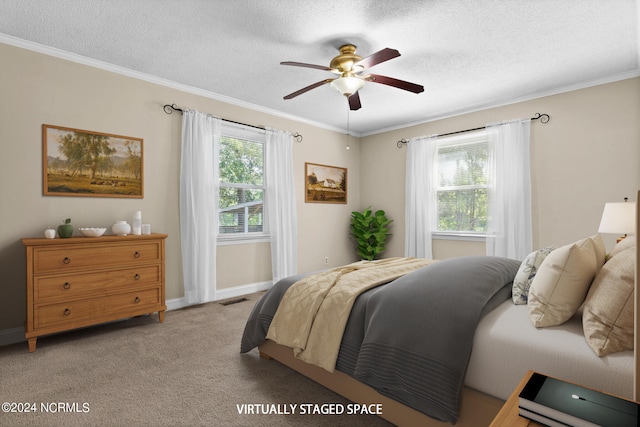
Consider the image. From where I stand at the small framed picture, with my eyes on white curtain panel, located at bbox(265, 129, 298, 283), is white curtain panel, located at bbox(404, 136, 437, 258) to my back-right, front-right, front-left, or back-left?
back-left

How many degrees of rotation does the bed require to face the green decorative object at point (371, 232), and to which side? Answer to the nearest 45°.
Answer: approximately 45° to its right

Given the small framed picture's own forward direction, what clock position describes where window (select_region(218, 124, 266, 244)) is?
The window is roughly at 3 o'clock from the small framed picture.

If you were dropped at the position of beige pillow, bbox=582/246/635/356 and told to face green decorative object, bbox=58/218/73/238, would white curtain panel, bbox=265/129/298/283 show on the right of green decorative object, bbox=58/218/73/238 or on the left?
right

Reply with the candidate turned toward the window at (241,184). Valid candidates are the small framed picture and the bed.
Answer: the bed

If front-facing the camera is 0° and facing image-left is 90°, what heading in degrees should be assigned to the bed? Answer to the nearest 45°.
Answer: approximately 135°

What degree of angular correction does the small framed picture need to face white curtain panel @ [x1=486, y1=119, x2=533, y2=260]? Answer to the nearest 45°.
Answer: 0° — it already faces it

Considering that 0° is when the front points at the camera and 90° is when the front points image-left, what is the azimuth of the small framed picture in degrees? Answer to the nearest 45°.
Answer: approximately 315°

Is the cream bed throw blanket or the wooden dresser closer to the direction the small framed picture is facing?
the cream bed throw blanket

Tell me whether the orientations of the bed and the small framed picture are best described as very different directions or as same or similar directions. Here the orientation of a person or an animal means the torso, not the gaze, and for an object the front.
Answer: very different directions

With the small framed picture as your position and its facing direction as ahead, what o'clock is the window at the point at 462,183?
The window is roughly at 11 o'clock from the small framed picture.
